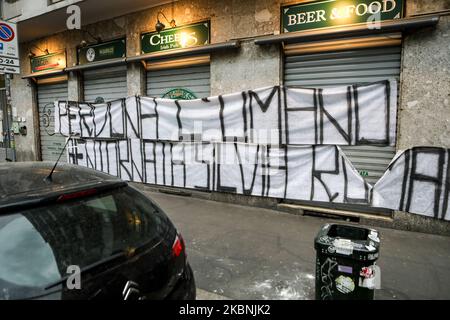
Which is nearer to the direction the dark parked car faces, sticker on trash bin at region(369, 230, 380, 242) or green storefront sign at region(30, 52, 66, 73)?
the green storefront sign

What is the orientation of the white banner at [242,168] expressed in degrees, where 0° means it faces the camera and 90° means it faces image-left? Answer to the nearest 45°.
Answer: approximately 45°

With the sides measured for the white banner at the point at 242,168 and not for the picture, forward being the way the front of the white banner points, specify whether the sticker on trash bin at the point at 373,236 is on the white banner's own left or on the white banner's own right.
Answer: on the white banner's own left

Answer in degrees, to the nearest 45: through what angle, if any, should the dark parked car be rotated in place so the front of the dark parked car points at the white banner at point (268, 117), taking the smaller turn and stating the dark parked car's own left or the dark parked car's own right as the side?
approximately 90° to the dark parked car's own right

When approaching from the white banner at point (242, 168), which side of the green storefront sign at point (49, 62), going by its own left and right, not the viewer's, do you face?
left

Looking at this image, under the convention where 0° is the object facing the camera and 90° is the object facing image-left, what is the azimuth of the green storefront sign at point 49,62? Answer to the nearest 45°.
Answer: approximately 45°

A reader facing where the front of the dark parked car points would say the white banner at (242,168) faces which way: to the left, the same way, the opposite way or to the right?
to the left

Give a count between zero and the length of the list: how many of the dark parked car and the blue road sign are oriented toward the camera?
1

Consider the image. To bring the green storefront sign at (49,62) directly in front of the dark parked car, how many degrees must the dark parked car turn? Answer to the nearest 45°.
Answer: approximately 45° to its right
